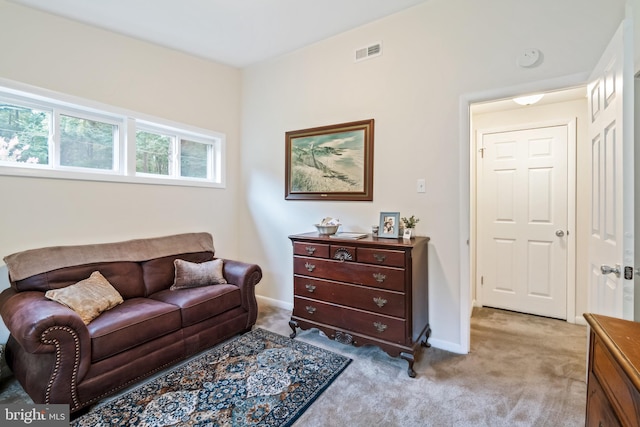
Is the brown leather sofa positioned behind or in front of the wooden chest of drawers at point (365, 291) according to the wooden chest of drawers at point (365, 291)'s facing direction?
in front

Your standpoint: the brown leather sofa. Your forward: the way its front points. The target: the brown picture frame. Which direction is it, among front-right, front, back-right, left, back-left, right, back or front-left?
front-left

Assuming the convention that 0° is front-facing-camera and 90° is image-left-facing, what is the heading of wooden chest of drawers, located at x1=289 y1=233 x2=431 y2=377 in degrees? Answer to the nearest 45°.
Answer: approximately 45°

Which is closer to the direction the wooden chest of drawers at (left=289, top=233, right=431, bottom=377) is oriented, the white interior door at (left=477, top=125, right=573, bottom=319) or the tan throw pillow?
the tan throw pillow

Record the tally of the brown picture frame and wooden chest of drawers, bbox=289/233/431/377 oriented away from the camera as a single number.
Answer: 0

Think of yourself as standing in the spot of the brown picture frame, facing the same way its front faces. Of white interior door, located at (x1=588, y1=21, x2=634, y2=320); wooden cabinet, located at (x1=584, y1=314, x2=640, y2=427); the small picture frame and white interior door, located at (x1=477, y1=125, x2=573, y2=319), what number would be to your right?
0

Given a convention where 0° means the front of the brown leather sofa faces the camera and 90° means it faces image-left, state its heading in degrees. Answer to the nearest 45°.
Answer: approximately 315°

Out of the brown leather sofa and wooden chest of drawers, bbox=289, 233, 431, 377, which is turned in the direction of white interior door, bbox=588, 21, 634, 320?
the brown leather sofa

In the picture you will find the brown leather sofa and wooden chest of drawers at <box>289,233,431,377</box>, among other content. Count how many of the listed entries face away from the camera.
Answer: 0

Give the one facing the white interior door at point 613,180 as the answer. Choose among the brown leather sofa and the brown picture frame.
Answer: the brown leather sofa

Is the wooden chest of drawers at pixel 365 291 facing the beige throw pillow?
no

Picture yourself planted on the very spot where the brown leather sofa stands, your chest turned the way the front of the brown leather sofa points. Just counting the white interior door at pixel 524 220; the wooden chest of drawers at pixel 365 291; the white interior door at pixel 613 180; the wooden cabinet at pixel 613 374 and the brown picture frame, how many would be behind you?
0

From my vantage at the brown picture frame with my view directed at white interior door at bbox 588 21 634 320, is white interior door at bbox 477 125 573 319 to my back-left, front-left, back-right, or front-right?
front-left

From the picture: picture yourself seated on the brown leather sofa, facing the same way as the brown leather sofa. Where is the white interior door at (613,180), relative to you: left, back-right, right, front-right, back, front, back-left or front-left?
front

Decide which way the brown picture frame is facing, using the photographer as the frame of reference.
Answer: facing the viewer and to the left of the viewer

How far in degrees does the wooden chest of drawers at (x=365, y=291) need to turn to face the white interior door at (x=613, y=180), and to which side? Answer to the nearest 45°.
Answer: approximately 90° to its left

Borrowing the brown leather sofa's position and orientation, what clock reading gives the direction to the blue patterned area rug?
The blue patterned area rug is roughly at 12 o'clock from the brown leather sofa.

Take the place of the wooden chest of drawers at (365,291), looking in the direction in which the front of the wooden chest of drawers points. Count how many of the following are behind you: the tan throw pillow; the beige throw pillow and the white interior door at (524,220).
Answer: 1

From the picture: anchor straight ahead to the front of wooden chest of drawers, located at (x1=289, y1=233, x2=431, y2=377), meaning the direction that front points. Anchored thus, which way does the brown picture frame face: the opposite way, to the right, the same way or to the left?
the same way

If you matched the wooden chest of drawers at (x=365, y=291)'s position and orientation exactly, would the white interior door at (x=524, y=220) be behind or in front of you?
behind

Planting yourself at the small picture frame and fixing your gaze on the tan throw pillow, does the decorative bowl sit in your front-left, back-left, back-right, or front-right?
front-right

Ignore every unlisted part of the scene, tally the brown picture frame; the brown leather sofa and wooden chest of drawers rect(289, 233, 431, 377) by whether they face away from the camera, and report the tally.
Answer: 0

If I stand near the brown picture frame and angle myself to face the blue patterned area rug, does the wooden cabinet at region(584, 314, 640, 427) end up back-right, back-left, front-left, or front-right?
front-left
